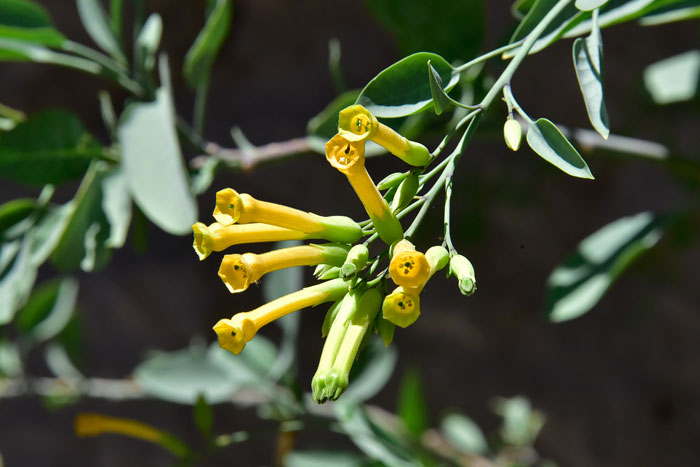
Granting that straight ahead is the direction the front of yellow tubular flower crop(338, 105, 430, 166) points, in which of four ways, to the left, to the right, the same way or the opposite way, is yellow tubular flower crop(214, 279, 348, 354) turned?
the same way

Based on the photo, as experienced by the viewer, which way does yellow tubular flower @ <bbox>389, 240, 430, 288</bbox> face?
facing the viewer

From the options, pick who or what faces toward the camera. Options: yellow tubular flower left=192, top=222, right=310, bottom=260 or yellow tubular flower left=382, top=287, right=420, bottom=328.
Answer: yellow tubular flower left=382, top=287, right=420, bottom=328

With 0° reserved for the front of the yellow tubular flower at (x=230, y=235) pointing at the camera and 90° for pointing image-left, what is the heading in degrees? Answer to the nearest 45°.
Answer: approximately 90°

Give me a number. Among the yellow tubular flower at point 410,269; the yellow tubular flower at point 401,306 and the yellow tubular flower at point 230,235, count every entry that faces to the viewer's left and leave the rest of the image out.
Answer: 1

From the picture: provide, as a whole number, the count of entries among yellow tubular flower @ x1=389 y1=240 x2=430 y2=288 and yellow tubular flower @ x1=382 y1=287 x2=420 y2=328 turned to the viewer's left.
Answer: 0

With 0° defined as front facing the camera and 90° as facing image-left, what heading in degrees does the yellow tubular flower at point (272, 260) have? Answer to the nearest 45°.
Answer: approximately 45°

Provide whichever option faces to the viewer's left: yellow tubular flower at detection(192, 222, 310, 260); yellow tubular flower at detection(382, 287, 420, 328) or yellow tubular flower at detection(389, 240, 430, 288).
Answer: yellow tubular flower at detection(192, 222, 310, 260)

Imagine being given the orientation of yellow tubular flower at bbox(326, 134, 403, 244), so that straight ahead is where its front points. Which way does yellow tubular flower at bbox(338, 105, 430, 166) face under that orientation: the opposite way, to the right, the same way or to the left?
the same way

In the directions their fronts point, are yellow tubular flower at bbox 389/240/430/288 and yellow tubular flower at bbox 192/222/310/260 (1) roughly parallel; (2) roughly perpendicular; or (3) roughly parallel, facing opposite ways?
roughly perpendicular

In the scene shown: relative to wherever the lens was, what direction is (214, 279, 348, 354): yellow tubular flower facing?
facing the viewer and to the left of the viewer
